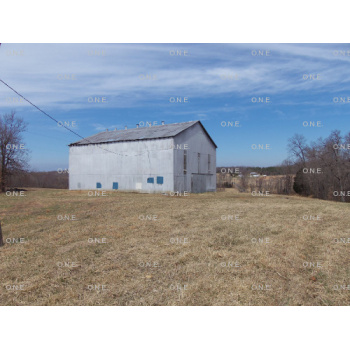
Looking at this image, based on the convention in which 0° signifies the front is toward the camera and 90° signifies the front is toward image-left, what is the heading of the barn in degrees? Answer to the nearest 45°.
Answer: approximately 315°
